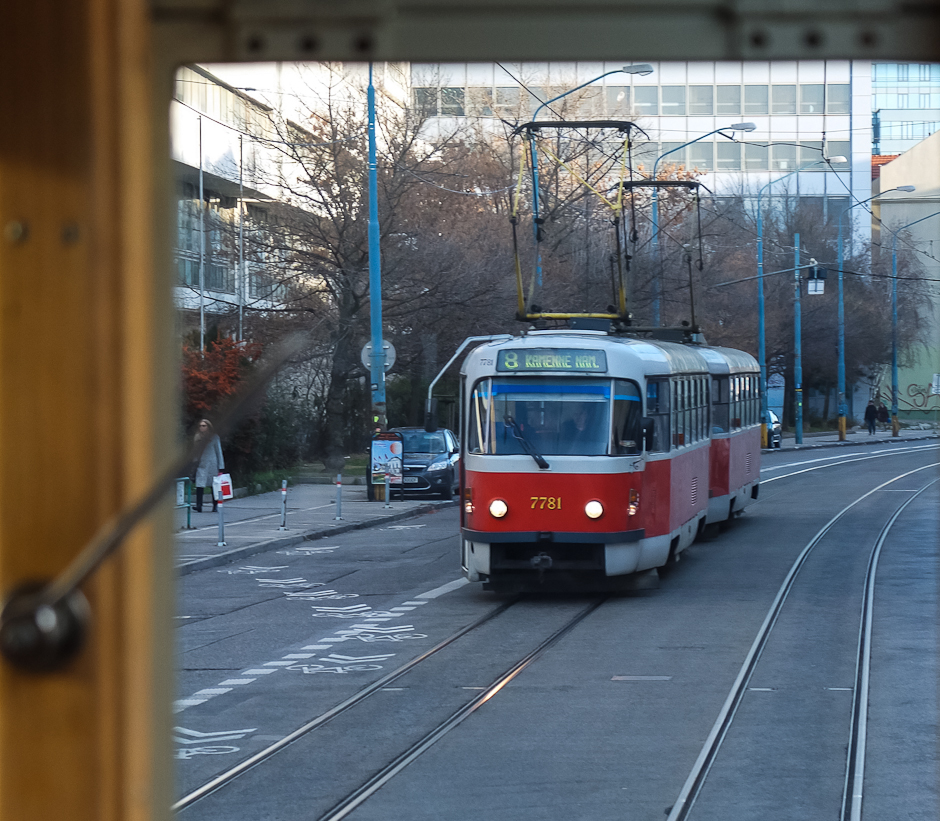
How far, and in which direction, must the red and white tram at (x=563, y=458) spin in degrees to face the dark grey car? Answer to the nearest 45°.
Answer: approximately 180°

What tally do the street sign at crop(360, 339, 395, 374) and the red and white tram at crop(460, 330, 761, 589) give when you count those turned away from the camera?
1

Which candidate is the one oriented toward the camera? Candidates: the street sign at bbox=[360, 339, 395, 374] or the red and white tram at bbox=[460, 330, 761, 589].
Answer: the red and white tram

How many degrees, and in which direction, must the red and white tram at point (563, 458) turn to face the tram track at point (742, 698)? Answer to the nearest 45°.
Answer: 0° — it already faces it

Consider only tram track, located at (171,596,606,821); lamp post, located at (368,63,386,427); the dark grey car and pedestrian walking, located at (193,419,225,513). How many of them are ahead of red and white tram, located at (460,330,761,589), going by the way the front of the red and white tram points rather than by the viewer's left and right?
1

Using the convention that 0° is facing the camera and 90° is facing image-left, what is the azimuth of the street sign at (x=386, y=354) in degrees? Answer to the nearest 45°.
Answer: approximately 180°

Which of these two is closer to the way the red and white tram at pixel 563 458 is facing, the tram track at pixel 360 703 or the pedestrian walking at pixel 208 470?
the tram track

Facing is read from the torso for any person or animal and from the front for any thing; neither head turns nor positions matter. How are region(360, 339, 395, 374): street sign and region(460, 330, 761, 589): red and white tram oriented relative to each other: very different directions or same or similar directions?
very different directions

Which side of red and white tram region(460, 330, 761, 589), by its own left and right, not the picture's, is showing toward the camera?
front

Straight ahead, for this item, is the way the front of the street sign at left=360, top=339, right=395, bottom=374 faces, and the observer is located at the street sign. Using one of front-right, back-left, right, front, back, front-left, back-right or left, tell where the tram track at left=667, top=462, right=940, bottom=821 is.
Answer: back

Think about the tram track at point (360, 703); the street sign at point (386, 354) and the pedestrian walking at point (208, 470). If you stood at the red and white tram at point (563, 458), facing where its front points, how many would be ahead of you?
1

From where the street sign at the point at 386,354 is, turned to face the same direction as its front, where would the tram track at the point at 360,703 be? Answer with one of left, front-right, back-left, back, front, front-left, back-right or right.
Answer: back

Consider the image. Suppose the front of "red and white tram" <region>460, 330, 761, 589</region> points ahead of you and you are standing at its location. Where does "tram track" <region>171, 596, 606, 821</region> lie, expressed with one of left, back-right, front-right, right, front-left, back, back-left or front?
front

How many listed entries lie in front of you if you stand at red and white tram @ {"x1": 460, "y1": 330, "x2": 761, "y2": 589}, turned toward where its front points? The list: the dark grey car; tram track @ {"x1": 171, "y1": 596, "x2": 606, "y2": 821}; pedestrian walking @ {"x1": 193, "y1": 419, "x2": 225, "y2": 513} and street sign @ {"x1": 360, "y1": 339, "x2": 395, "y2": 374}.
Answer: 1

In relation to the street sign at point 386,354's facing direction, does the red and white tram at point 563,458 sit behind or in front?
behind
